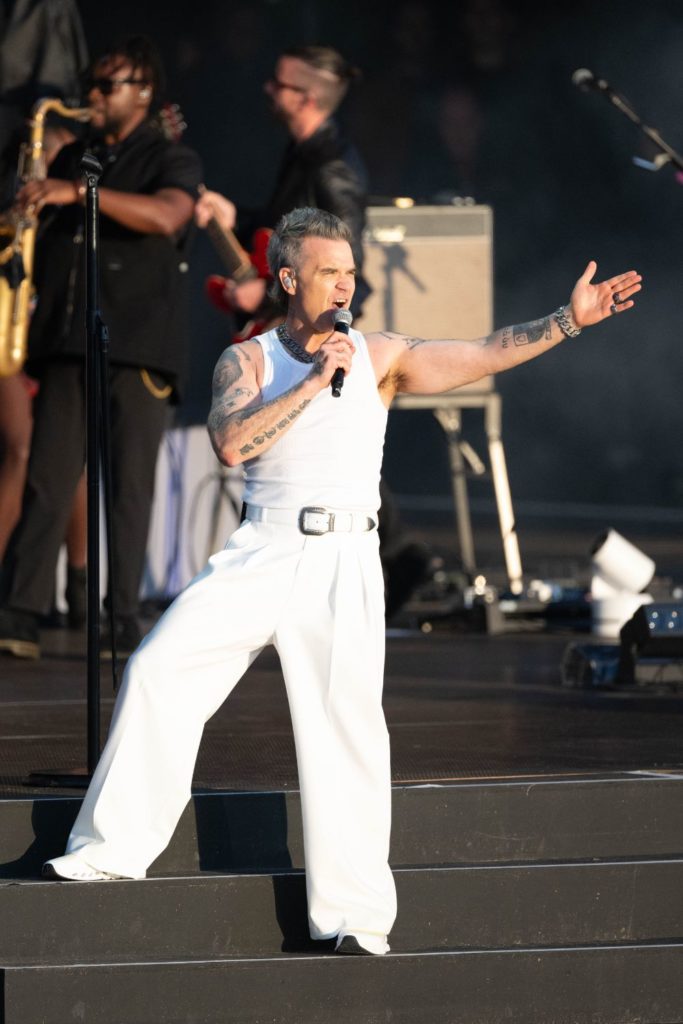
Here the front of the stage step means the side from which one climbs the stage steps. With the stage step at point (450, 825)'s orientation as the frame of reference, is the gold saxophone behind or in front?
behind

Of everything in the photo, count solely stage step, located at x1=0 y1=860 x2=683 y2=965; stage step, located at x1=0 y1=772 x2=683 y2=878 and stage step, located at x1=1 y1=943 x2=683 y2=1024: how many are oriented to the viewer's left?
0

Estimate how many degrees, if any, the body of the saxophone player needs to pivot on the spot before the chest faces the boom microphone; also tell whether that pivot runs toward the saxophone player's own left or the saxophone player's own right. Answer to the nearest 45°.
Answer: approximately 135° to the saxophone player's own left

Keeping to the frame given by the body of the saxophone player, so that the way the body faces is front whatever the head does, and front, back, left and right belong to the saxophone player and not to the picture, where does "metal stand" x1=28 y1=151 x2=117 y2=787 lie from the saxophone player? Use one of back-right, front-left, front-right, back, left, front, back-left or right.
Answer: front-left

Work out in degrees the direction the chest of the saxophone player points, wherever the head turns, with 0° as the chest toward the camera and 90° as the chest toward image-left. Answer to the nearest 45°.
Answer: approximately 45°

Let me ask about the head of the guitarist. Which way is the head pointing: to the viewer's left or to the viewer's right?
to the viewer's left

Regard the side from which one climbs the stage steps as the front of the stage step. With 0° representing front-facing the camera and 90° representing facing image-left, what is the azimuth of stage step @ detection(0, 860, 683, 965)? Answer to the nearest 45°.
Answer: approximately 0°
